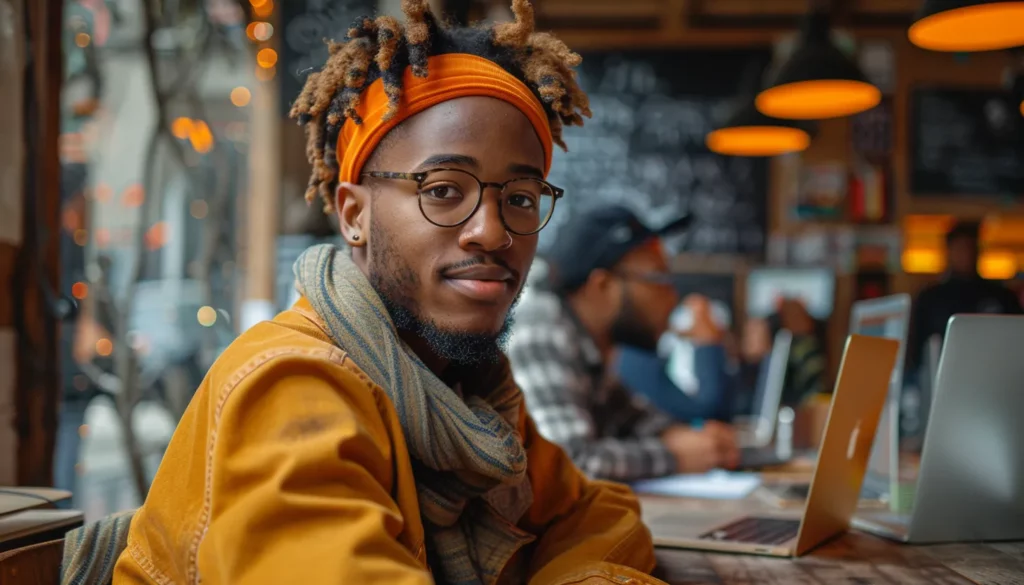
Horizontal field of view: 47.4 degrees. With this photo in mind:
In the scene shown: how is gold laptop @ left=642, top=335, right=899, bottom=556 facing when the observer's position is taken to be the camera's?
facing to the left of the viewer

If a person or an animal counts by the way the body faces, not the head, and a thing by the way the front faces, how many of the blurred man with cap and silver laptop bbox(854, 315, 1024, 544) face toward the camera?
0

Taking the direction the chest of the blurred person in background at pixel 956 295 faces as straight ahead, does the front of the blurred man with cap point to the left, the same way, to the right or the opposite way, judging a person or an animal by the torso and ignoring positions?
to the left

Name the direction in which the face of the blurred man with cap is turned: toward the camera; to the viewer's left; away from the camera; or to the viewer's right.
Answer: to the viewer's right

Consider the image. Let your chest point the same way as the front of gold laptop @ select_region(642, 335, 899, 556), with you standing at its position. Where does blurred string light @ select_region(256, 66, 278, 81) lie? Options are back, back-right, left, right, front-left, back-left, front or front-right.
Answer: front-right

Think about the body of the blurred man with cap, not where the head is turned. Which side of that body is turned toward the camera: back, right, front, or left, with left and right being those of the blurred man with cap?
right

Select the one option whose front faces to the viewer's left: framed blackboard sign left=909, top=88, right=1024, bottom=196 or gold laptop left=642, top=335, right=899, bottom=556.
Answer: the gold laptop

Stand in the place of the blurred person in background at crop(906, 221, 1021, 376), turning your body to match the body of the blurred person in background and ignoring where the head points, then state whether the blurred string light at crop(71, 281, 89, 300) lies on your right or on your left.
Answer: on your right

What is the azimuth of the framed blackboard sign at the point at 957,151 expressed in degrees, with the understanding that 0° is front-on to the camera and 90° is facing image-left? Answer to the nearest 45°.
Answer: approximately 0°

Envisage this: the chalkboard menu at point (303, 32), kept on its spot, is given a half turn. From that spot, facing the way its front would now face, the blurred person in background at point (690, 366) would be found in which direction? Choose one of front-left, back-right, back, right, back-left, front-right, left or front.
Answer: right

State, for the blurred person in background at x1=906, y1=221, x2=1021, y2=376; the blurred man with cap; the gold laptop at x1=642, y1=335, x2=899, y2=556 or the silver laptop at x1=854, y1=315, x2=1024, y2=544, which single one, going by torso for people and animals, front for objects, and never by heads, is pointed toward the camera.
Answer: the blurred person in background
